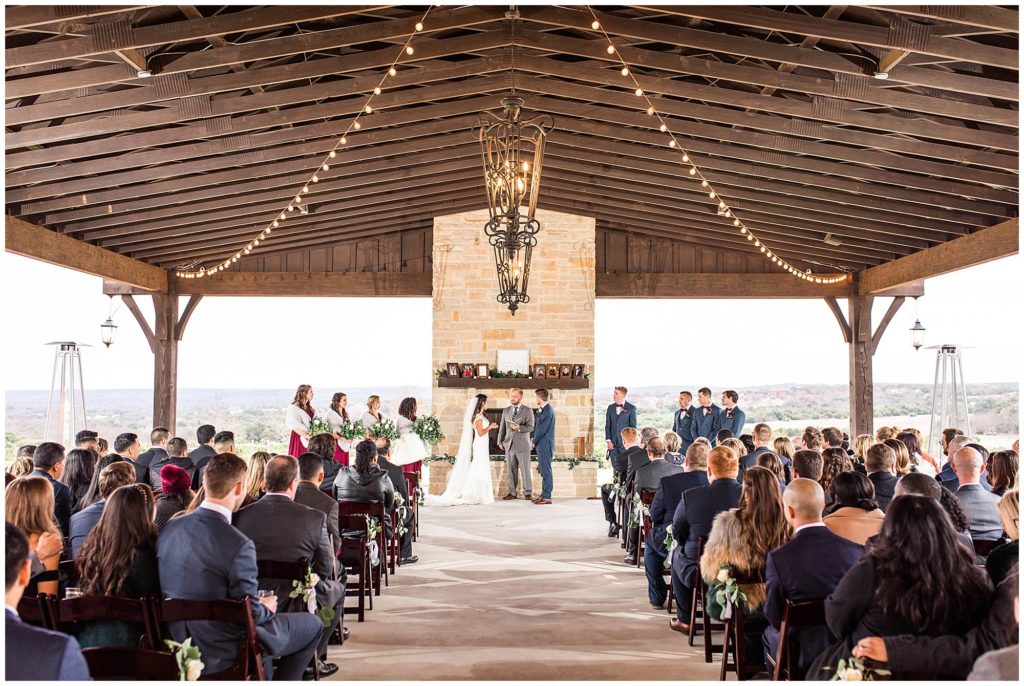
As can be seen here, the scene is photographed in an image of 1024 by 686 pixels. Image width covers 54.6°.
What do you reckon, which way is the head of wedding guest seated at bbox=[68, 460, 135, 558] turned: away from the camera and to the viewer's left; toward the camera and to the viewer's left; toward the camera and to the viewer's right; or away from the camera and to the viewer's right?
away from the camera and to the viewer's right

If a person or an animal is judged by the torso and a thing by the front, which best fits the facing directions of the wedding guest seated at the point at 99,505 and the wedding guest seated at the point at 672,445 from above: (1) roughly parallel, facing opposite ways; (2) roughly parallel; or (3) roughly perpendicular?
roughly parallel

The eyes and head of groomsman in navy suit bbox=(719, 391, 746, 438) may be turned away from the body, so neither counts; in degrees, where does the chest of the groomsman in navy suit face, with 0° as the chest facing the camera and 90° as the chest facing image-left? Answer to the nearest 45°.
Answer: approximately 45°

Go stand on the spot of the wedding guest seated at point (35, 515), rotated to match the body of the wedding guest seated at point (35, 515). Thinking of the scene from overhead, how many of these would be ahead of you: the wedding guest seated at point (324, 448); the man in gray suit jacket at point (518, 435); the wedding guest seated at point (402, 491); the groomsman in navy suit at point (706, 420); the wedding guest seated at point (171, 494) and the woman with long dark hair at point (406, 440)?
6

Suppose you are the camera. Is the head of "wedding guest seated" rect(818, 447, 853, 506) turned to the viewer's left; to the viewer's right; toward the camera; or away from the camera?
away from the camera

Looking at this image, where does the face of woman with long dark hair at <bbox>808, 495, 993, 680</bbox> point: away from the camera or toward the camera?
away from the camera

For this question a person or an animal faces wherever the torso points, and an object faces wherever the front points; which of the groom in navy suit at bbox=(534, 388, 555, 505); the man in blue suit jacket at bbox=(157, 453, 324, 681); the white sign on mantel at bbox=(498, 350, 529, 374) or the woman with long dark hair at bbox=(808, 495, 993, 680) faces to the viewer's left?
the groom in navy suit

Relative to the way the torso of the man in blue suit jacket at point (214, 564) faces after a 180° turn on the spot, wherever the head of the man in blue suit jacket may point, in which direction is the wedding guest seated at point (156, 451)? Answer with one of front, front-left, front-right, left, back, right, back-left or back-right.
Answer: back-right

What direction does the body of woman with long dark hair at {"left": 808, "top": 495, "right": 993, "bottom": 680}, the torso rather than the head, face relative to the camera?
away from the camera

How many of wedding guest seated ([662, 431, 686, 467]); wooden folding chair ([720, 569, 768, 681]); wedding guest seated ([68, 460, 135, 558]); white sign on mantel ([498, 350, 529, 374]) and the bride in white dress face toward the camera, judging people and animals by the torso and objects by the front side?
1

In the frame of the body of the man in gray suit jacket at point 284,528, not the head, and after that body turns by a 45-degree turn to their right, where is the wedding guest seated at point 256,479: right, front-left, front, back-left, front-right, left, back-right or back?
left

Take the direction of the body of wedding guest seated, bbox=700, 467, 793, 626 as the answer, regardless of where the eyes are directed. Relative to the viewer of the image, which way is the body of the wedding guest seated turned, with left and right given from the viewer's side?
facing away from the viewer and to the left of the viewer

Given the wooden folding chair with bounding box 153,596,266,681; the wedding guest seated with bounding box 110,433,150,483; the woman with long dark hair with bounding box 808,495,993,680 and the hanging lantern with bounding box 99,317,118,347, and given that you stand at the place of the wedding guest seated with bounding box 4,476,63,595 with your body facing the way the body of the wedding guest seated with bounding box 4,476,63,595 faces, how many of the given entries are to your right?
2

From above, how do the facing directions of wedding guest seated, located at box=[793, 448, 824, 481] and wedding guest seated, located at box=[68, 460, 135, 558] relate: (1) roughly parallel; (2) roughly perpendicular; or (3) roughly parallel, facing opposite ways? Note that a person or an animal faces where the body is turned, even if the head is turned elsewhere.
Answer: roughly parallel

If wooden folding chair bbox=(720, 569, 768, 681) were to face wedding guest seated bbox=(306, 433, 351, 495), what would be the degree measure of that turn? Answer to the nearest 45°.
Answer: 0° — it already faces them

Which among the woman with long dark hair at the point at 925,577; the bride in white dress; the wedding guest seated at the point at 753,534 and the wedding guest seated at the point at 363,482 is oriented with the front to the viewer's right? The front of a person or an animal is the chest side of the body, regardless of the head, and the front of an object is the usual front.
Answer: the bride in white dress
